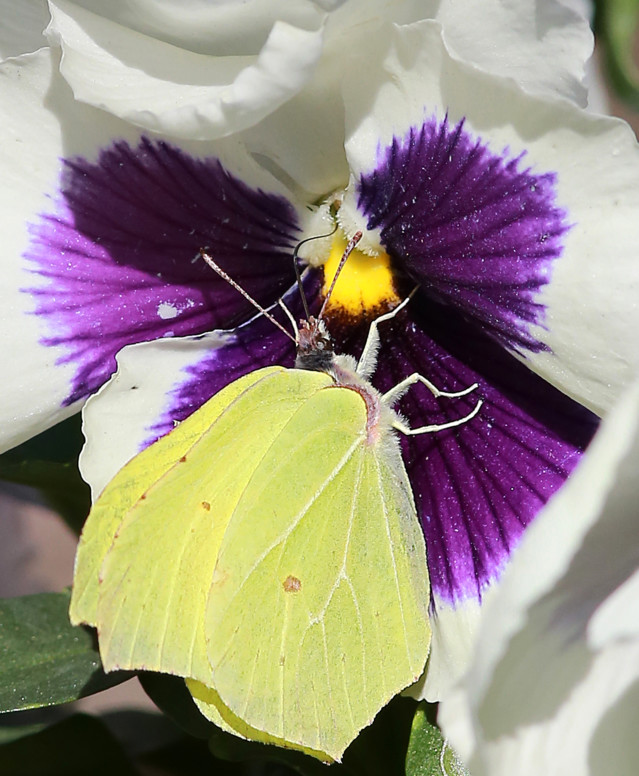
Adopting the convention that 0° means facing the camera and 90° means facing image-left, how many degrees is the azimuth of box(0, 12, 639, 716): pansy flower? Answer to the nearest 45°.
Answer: approximately 0°
